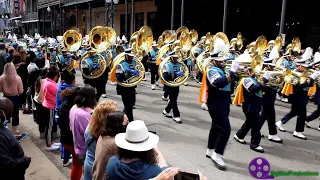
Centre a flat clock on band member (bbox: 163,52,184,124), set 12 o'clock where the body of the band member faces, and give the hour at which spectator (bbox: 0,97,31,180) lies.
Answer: The spectator is roughly at 2 o'clock from the band member.

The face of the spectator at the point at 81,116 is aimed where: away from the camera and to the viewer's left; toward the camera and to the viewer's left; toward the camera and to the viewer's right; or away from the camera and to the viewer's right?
away from the camera and to the viewer's right

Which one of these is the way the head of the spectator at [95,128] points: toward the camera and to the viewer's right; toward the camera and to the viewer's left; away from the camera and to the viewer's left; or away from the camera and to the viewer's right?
away from the camera and to the viewer's right

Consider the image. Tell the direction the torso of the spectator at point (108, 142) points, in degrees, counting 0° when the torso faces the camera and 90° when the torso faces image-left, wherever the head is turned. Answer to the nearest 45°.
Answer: approximately 225°

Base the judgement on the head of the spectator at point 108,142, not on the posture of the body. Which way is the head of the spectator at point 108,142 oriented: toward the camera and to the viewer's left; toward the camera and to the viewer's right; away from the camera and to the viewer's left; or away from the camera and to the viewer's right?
away from the camera and to the viewer's right
